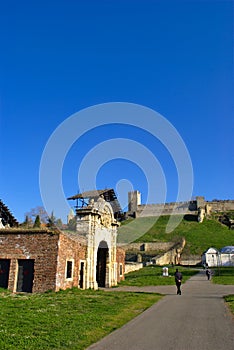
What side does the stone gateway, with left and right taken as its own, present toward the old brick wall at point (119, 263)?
left

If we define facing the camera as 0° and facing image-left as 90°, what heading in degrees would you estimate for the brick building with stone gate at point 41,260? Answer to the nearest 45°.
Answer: approximately 315°
